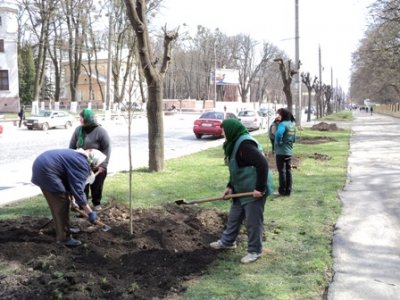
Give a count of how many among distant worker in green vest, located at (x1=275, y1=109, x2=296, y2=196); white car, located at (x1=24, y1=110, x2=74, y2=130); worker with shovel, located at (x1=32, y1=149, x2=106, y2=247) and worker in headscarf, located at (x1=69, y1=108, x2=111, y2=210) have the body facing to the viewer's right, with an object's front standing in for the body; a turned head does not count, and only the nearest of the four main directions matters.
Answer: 1

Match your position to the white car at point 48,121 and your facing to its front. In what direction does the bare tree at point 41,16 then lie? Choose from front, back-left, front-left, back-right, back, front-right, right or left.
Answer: back-right

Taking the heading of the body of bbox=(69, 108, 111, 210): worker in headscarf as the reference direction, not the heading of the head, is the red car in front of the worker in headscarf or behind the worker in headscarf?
behind

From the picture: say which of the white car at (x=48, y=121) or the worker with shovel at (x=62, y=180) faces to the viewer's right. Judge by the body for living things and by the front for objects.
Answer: the worker with shovel

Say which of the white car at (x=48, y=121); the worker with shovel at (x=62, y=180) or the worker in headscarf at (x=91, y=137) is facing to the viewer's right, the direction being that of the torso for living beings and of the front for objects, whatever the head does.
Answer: the worker with shovel

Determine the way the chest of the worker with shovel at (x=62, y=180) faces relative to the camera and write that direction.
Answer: to the viewer's right

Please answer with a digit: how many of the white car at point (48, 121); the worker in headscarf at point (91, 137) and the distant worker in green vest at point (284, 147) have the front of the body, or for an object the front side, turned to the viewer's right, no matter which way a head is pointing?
0
